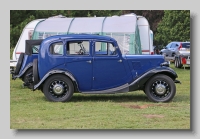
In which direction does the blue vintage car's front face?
to the viewer's right

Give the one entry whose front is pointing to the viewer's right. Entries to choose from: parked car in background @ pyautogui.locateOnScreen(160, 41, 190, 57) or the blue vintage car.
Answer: the blue vintage car

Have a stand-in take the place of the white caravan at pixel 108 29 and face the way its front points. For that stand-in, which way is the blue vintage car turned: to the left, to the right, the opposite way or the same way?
the opposite way

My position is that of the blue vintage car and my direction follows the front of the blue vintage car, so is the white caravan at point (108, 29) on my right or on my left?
on my left
